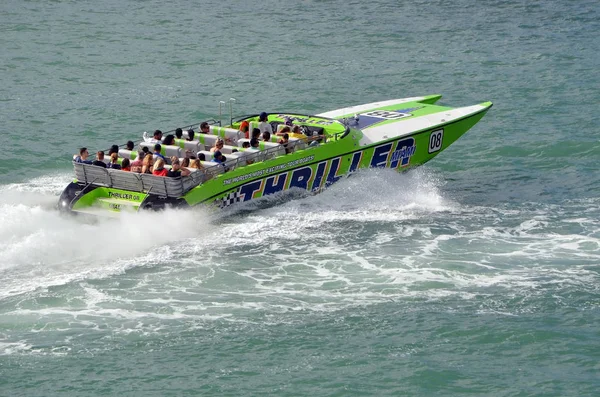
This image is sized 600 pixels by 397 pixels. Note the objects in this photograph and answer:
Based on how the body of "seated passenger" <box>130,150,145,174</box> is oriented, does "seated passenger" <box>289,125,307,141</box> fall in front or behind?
in front

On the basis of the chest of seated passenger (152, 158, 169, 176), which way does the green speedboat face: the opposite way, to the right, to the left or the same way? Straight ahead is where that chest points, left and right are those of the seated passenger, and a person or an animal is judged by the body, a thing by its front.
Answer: the same way

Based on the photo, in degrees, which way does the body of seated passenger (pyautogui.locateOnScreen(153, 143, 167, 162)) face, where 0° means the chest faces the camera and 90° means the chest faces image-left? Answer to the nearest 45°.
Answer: approximately 225°

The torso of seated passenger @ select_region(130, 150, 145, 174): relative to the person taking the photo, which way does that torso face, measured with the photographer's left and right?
facing away from the viewer and to the right of the viewer

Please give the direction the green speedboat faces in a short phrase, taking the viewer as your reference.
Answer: facing away from the viewer and to the right of the viewer

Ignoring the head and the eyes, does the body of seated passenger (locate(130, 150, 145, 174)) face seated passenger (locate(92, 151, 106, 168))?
no

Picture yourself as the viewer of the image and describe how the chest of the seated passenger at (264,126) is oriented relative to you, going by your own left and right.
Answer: facing away from the viewer and to the right of the viewer

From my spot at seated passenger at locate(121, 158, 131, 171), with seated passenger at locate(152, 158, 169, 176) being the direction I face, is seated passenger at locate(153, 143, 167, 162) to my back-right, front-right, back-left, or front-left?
front-left

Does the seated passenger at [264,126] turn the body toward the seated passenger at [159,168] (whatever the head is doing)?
no

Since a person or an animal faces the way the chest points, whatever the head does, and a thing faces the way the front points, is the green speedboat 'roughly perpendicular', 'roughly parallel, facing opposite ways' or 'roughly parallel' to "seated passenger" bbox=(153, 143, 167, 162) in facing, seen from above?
roughly parallel

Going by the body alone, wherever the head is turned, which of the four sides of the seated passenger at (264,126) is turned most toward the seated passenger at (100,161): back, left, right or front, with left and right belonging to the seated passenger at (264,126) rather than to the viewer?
back

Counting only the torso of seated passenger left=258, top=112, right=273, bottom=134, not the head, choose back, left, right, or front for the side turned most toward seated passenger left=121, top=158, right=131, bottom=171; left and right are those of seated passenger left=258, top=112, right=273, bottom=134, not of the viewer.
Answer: back

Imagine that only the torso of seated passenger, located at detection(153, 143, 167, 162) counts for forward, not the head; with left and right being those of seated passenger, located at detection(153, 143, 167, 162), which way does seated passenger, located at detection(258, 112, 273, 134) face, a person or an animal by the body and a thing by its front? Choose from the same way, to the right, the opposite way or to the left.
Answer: the same way
